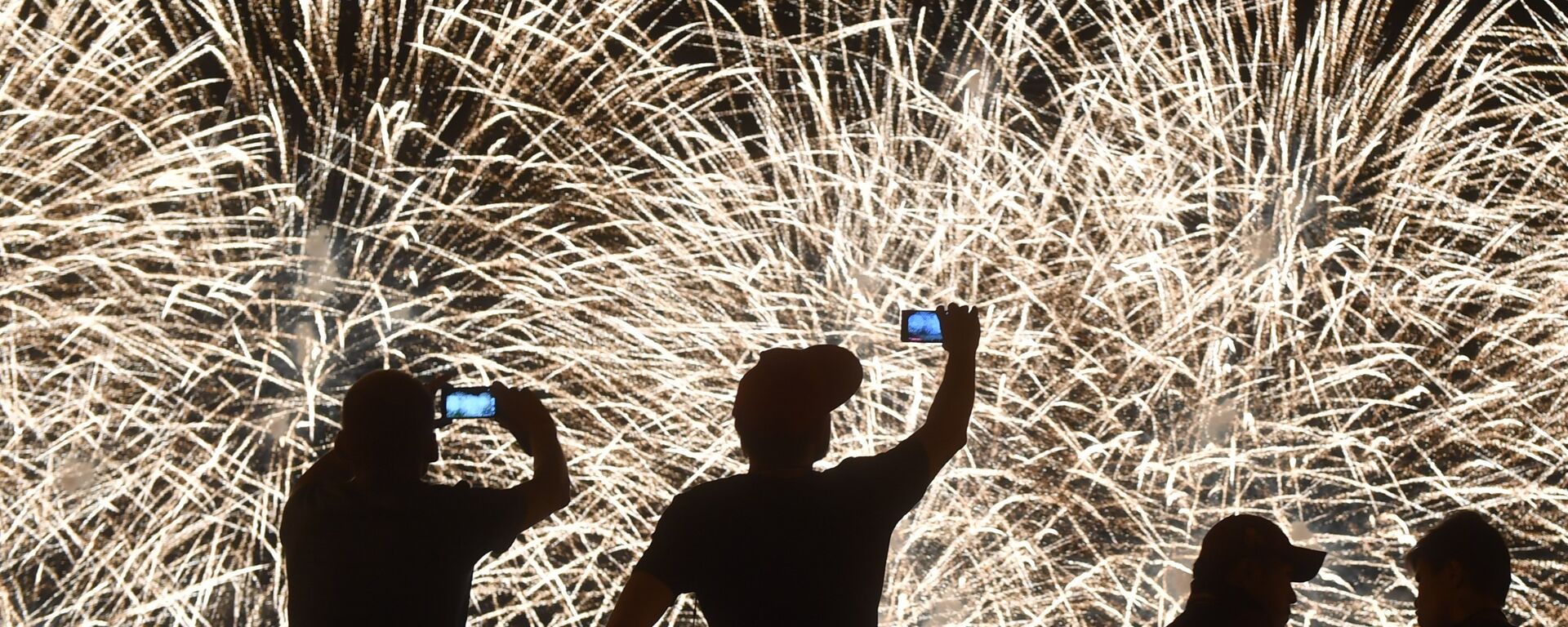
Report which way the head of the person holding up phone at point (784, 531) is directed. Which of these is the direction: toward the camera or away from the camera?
away from the camera

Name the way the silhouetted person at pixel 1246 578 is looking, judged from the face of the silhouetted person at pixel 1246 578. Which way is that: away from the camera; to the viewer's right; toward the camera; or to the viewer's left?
to the viewer's right
